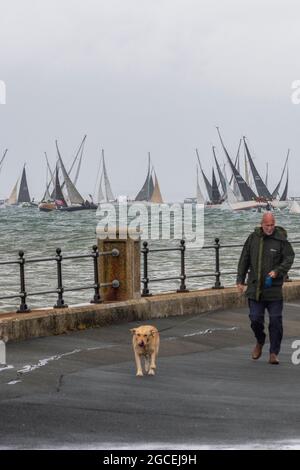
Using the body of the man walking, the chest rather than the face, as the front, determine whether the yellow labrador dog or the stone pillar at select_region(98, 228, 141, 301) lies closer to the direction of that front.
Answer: the yellow labrador dog

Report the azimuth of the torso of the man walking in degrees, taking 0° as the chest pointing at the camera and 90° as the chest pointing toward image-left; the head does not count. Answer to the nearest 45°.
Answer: approximately 0°

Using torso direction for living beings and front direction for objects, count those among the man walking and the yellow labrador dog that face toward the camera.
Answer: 2

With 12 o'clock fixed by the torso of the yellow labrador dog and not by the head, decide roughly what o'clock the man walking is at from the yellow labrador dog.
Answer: The man walking is roughly at 8 o'clock from the yellow labrador dog.
